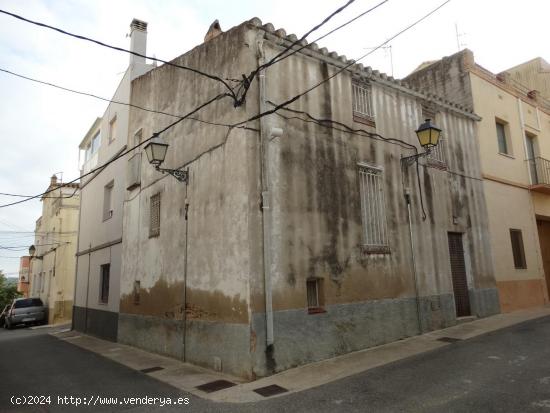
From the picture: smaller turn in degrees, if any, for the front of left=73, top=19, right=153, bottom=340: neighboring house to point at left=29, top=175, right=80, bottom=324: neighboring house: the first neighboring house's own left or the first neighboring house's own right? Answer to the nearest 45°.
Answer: approximately 135° to the first neighboring house's own right

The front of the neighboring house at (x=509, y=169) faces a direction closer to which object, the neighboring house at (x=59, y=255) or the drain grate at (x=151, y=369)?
the drain grate

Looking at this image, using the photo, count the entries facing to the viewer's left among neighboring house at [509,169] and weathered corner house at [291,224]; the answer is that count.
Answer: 0

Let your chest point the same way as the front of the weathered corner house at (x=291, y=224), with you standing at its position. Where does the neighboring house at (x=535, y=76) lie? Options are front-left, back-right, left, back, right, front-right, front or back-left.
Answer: left

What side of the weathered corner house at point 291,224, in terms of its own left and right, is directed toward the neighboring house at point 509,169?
left

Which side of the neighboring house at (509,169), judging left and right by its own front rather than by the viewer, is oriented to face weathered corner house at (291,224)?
right

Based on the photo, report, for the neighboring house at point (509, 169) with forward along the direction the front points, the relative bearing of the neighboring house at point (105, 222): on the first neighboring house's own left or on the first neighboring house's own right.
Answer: on the first neighboring house's own right

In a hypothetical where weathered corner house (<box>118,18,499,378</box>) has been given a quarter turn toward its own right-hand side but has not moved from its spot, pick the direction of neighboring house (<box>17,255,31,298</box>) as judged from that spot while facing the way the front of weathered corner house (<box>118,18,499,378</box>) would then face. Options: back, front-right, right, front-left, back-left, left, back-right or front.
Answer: right

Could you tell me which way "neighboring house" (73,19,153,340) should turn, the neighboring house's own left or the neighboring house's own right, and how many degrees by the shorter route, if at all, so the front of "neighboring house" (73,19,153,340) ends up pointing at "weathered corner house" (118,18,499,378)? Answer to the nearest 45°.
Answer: approximately 90° to the neighboring house's own left

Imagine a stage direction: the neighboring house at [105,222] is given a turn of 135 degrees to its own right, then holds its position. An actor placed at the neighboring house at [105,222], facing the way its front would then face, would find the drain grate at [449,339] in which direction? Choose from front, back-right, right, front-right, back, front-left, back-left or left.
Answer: back-right

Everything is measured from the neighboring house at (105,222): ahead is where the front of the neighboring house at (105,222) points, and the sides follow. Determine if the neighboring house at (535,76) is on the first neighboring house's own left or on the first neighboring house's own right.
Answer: on the first neighboring house's own left

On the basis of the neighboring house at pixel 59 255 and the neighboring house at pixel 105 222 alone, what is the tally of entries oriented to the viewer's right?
0

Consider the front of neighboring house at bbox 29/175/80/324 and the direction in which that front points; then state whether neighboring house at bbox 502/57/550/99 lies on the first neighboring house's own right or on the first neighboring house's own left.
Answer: on the first neighboring house's own left

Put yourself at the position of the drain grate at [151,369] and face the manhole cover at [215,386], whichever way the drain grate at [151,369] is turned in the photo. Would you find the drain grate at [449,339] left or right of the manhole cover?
left

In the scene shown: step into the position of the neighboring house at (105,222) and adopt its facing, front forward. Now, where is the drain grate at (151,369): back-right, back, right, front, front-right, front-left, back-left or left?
front-left
